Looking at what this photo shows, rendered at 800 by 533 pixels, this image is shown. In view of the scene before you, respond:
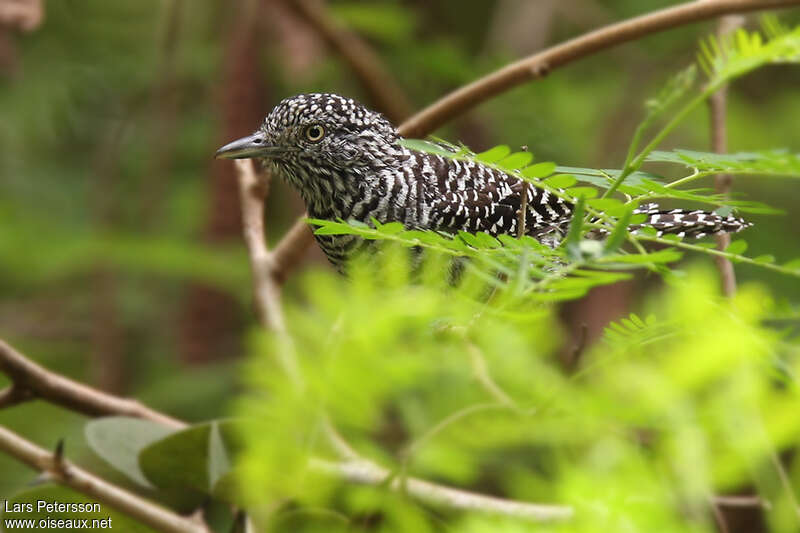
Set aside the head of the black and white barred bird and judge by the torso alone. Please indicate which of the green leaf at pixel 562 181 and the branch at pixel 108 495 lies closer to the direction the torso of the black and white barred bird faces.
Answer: the branch

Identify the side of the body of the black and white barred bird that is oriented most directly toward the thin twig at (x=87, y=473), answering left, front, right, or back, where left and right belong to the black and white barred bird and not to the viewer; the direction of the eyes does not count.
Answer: left

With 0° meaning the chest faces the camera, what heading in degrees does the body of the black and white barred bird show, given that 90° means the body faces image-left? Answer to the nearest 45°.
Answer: approximately 90°

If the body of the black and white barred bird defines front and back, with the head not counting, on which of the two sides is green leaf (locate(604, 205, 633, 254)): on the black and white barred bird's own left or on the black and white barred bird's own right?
on the black and white barred bird's own left

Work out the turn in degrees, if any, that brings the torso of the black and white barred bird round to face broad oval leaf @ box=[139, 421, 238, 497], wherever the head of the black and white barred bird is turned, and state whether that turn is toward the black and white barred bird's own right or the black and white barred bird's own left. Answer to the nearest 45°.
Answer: approximately 90° to the black and white barred bird's own left

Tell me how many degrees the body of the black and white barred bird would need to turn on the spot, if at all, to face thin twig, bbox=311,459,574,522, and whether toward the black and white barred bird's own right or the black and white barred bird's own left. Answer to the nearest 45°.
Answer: approximately 90° to the black and white barred bird's own left

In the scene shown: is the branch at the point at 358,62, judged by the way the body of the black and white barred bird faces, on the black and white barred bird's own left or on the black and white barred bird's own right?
on the black and white barred bird's own right
